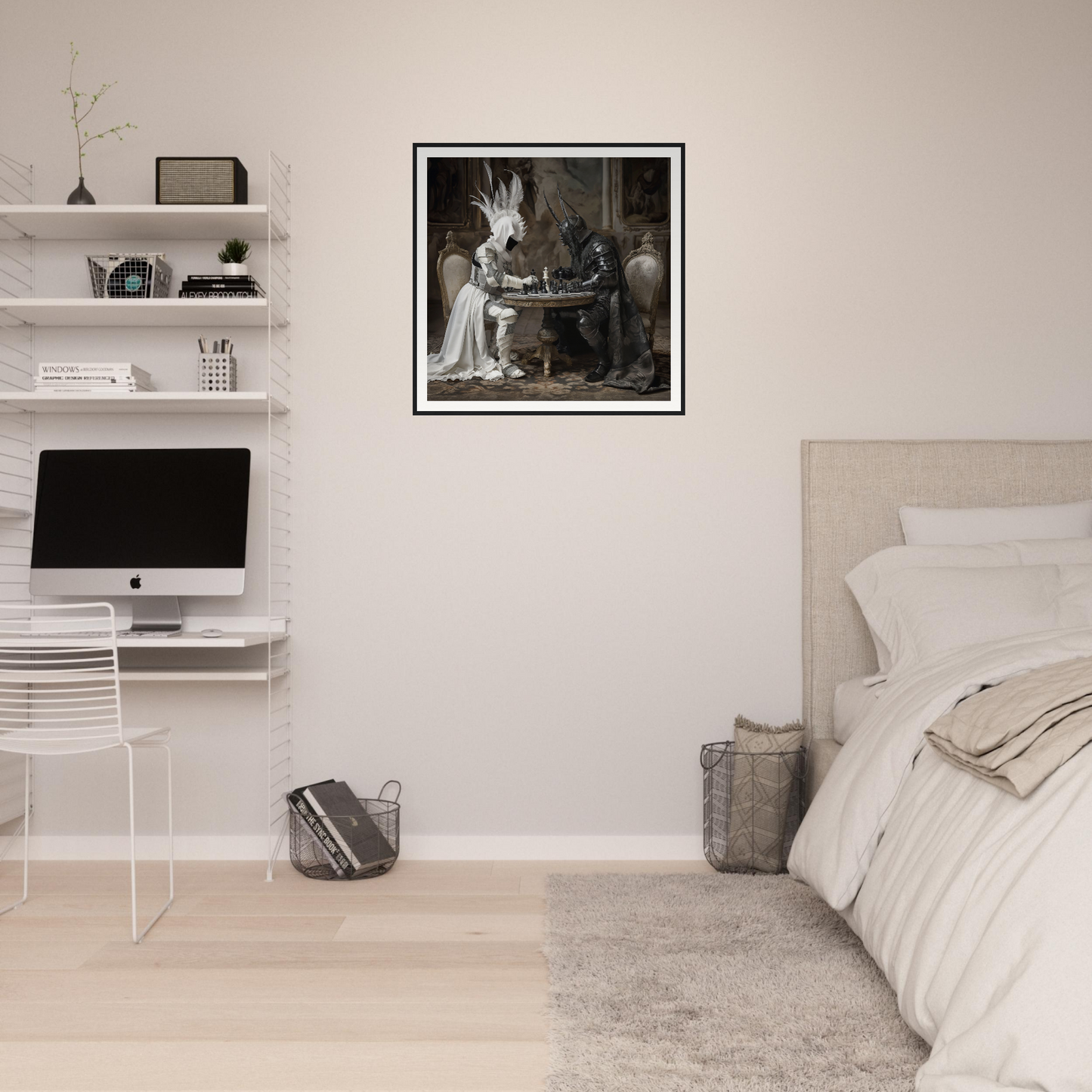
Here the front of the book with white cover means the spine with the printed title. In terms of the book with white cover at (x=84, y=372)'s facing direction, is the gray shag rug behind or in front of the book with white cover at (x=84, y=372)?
in front

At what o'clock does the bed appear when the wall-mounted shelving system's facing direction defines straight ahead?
The bed is roughly at 11 o'clock from the wall-mounted shelving system.

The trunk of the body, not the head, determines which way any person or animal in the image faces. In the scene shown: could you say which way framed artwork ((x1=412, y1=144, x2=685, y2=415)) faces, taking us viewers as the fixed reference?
facing the viewer

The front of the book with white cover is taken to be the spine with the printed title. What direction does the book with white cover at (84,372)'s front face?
toward the camera

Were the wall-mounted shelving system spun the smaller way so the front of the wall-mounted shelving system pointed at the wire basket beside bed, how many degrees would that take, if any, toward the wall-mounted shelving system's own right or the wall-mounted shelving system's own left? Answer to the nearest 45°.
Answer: approximately 45° to the wall-mounted shelving system's own left

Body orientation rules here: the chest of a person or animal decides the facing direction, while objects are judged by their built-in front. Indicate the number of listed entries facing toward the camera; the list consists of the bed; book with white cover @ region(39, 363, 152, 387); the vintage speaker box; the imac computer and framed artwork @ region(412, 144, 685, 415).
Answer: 5

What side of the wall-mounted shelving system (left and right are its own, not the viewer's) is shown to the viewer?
front

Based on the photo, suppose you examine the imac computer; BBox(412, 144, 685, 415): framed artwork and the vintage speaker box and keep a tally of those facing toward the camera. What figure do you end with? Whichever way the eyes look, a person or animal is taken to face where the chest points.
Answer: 3

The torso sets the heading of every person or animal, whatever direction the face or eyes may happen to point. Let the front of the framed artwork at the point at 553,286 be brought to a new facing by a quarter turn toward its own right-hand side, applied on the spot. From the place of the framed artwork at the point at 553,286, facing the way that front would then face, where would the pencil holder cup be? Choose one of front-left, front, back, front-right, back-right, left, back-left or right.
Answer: front
